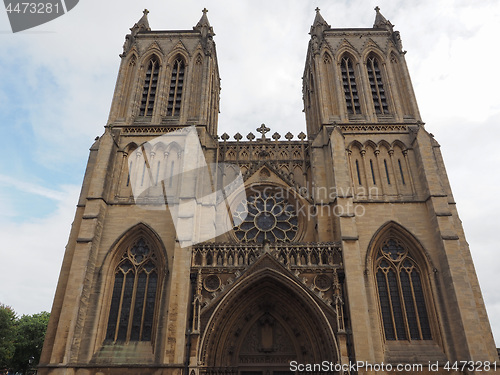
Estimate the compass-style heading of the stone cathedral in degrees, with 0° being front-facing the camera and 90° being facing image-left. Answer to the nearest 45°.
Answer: approximately 0°
